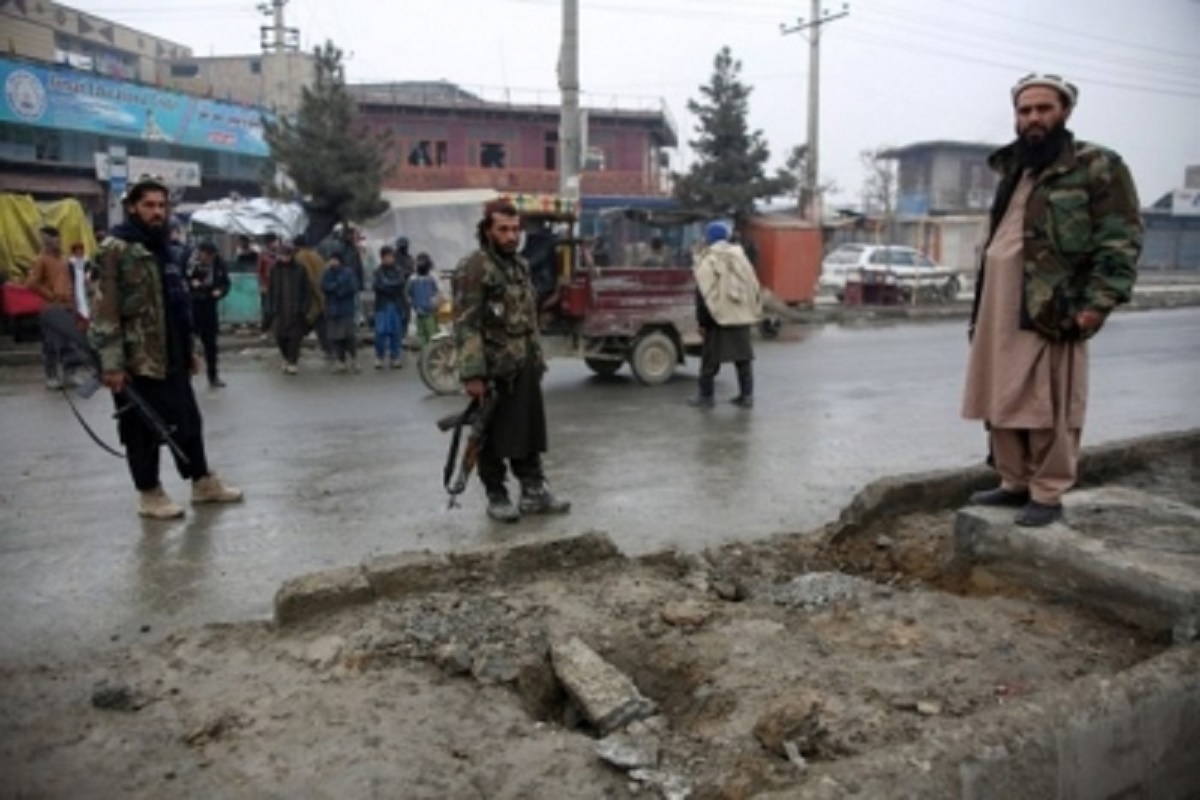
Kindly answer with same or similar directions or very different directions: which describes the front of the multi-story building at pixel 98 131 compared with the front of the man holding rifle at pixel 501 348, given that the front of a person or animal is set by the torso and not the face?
same or similar directions

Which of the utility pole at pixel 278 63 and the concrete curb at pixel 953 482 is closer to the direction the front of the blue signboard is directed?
the concrete curb

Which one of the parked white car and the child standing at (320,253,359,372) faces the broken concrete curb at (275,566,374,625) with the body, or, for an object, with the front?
the child standing

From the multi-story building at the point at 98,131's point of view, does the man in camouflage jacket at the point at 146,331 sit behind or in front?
in front

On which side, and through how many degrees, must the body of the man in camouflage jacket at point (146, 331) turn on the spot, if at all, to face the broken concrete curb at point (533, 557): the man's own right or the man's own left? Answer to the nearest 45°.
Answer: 0° — they already face it

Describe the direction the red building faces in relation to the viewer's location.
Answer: facing the viewer

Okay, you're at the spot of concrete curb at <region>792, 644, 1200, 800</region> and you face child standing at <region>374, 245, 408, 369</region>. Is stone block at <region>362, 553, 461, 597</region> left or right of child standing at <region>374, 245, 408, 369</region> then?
left

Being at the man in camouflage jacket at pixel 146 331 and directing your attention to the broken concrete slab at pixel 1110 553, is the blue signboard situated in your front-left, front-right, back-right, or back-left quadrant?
back-left

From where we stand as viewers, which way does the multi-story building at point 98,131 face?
facing the viewer and to the right of the viewer

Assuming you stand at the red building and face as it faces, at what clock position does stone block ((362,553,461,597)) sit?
The stone block is roughly at 12 o'clock from the red building.

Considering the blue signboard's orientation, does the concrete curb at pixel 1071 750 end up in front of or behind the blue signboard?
in front

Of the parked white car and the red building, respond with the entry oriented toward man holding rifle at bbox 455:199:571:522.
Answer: the red building

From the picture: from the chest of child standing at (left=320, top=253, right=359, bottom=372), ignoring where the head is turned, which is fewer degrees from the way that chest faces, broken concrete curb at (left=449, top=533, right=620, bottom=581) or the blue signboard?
the broken concrete curb

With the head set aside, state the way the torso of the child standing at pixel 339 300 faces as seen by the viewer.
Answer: toward the camera
